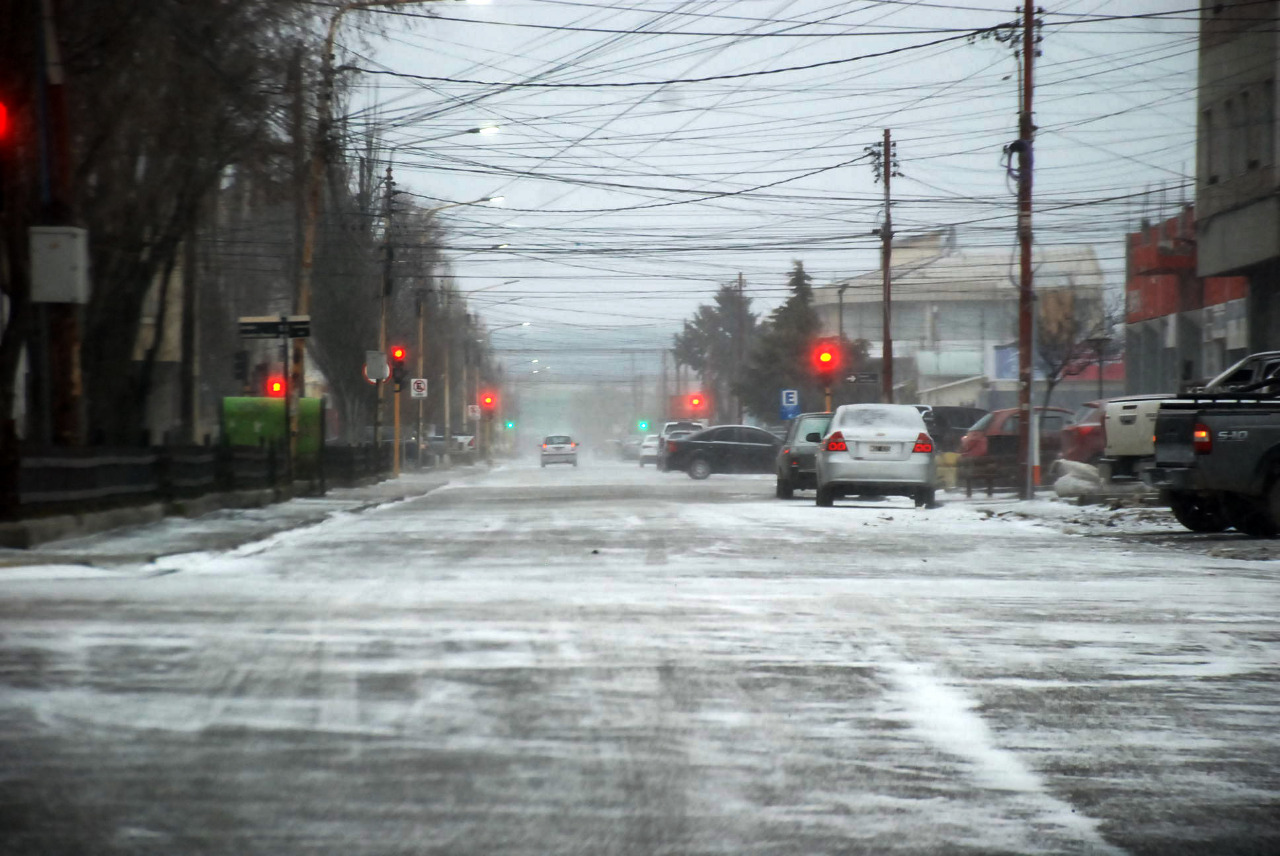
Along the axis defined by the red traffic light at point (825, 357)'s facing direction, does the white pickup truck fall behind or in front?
in front

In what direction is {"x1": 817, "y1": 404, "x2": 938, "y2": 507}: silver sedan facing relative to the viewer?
away from the camera

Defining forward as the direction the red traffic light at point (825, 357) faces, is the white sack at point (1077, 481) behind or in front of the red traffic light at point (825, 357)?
in front

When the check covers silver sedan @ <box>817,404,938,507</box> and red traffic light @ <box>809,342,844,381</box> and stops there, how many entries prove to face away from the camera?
1

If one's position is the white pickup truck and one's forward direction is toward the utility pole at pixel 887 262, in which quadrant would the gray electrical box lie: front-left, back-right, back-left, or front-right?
back-left

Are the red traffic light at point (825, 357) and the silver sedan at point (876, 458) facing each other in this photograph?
yes

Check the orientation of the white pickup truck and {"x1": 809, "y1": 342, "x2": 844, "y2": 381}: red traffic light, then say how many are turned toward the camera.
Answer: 1

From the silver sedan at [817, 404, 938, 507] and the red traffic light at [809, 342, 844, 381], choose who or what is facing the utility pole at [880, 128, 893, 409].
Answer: the silver sedan

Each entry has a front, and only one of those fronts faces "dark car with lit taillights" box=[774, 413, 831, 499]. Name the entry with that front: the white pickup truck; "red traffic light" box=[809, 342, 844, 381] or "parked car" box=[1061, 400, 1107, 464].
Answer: the red traffic light

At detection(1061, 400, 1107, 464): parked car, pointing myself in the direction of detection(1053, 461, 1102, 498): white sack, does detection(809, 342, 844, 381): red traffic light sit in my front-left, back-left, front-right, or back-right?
back-right

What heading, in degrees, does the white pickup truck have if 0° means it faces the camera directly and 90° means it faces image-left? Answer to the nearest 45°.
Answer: approximately 225°

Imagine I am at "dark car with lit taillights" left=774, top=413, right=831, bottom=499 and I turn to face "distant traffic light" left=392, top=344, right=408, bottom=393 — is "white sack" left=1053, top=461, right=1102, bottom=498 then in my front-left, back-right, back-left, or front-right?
back-right

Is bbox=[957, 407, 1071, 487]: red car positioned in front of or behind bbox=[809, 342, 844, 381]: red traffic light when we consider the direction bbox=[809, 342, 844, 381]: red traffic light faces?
in front

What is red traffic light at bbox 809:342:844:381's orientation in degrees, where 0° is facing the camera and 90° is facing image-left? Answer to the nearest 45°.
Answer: approximately 0°

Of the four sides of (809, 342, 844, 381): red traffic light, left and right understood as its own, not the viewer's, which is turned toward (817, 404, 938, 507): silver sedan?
front

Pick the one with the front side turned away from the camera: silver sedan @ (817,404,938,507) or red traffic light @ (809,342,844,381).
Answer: the silver sedan
